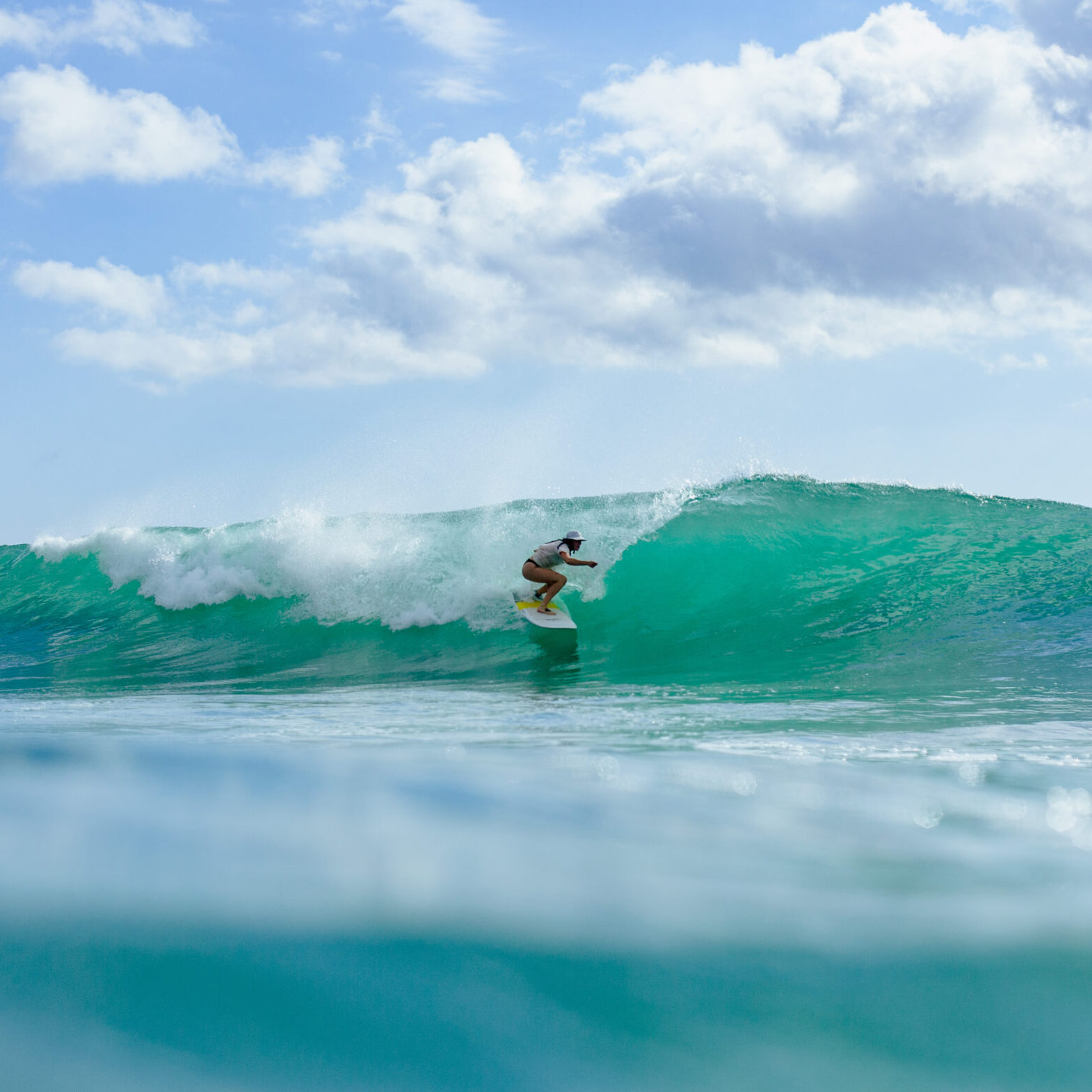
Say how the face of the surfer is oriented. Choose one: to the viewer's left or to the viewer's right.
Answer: to the viewer's right

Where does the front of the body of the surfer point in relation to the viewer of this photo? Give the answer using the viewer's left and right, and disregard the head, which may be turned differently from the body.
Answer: facing to the right of the viewer

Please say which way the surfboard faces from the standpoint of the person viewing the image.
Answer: facing the viewer and to the right of the viewer
